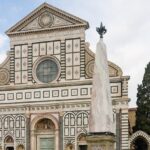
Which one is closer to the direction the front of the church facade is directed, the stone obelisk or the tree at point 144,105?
the stone obelisk

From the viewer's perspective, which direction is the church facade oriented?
toward the camera

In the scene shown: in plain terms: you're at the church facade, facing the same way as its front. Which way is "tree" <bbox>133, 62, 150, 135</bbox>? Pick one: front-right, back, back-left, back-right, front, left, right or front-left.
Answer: left

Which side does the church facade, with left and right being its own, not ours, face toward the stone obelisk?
front
